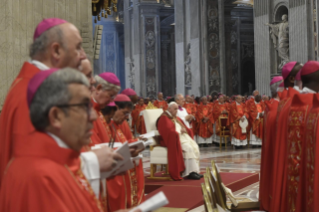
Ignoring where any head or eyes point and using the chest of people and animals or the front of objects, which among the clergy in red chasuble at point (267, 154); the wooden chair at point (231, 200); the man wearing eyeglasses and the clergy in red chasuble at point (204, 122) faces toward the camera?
the clergy in red chasuble at point (204, 122)

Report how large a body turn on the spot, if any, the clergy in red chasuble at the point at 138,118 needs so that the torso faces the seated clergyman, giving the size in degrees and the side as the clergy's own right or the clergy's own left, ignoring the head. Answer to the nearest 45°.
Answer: approximately 45° to the clergy's own right

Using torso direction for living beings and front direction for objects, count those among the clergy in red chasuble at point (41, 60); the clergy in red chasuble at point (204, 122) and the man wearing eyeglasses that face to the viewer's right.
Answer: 2

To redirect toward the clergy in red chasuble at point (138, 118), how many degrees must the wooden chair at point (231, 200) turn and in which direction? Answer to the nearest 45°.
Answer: approximately 90° to its left

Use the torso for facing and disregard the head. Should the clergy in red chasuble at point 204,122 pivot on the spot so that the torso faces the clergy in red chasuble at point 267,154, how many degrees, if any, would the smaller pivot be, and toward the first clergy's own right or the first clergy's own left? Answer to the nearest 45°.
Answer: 0° — they already face them

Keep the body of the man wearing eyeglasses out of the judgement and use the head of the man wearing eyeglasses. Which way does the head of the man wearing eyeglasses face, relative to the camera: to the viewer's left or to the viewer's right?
to the viewer's right

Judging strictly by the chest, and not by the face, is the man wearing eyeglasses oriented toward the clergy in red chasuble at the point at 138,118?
no

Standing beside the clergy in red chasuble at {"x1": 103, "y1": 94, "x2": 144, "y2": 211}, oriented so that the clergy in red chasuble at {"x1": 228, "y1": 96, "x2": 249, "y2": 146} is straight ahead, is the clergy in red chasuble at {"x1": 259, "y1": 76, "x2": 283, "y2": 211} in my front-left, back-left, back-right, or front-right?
front-right

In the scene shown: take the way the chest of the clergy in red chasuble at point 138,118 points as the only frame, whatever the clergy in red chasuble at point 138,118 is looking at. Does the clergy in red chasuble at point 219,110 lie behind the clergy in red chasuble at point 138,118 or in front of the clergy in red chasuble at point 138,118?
in front

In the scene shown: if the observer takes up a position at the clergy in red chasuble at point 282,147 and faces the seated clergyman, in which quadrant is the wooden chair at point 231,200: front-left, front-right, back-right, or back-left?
front-left

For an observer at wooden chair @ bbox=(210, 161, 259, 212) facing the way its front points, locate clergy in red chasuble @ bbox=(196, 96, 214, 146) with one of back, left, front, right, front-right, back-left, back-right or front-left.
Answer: left

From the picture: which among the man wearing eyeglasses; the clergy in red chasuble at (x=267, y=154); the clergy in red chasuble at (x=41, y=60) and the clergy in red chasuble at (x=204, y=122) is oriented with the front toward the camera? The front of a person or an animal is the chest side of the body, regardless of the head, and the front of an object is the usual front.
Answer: the clergy in red chasuble at (x=204, y=122)

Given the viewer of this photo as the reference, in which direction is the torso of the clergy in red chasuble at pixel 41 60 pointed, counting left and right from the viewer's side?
facing to the right of the viewer

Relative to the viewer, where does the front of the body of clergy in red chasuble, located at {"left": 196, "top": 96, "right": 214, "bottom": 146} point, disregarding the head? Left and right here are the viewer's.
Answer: facing the viewer
